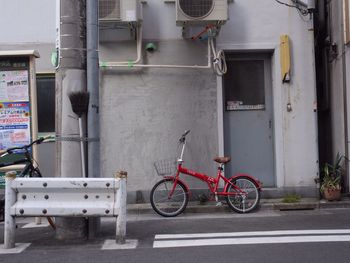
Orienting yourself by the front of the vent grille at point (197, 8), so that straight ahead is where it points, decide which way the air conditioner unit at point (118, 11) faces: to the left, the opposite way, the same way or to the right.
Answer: the same way

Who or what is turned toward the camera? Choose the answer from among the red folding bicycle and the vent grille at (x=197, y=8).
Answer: the vent grille

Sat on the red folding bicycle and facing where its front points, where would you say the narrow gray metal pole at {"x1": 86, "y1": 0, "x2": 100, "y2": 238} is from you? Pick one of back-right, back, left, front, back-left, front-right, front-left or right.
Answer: front-left

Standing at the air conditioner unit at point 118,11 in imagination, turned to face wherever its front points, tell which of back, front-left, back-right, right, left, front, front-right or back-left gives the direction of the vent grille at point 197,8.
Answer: left

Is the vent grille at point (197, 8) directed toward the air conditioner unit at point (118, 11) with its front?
no

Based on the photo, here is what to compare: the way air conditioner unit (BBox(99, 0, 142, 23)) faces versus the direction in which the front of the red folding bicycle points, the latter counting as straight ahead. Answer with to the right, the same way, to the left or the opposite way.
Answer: to the left

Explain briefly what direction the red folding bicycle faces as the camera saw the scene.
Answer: facing to the left of the viewer

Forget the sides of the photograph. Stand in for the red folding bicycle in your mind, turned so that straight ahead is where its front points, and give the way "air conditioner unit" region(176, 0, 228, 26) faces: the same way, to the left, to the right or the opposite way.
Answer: to the left

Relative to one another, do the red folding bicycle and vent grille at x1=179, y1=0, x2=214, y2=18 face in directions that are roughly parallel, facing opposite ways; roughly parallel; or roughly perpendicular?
roughly perpendicular

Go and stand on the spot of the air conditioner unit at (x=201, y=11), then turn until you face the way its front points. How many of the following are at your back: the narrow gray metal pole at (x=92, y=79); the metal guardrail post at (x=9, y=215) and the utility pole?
0

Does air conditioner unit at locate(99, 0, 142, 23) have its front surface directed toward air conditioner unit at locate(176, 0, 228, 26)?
no

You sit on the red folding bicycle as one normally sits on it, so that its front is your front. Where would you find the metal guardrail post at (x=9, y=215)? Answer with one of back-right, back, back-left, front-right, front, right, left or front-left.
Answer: front-left

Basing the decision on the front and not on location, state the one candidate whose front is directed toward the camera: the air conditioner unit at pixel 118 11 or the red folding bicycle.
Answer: the air conditioner unit

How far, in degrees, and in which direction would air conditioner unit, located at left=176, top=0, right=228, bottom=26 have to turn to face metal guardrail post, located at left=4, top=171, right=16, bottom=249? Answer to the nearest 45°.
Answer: approximately 45° to its right

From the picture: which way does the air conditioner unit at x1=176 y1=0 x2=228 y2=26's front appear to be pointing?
toward the camera

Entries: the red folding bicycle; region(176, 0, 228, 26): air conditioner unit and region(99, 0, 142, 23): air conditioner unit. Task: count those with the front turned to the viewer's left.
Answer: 1

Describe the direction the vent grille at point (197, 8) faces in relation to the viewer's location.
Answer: facing the viewer
